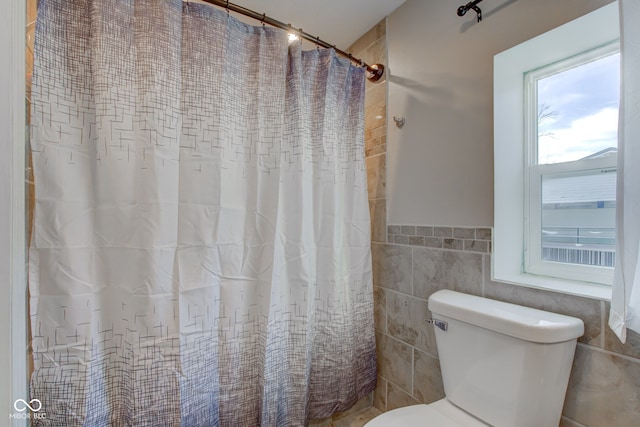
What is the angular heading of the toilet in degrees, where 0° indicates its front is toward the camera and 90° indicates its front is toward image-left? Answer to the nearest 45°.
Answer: approximately 45°

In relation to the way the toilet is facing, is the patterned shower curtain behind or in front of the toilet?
in front
